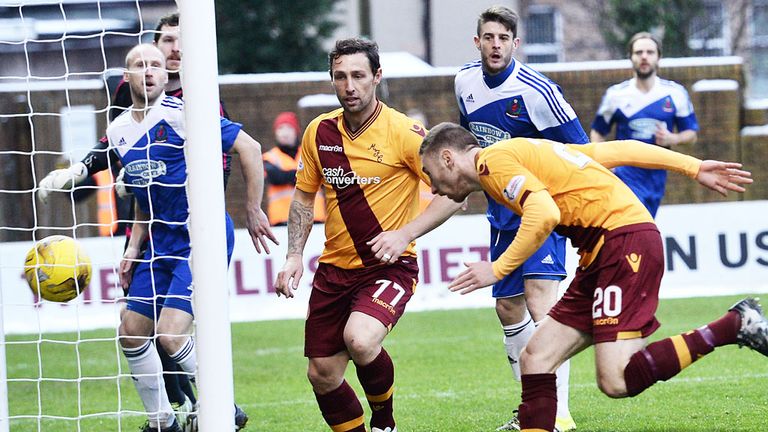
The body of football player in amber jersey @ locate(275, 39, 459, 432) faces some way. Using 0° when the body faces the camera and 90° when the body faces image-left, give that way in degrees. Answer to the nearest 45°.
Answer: approximately 0°

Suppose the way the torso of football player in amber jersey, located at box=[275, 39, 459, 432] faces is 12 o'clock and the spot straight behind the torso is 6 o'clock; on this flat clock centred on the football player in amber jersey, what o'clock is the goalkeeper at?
The goalkeeper is roughly at 4 o'clock from the football player in amber jersey.

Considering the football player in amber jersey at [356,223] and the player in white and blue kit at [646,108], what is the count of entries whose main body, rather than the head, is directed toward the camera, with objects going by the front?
2

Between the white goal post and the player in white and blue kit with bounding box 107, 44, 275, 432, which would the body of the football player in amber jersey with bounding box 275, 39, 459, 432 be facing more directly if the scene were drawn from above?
the white goal post

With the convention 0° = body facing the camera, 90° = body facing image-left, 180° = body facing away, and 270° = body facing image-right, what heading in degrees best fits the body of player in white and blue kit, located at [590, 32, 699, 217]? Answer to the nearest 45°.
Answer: approximately 0°

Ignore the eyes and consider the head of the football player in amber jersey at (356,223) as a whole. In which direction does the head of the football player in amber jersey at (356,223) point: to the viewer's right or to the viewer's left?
to the viewer's left
